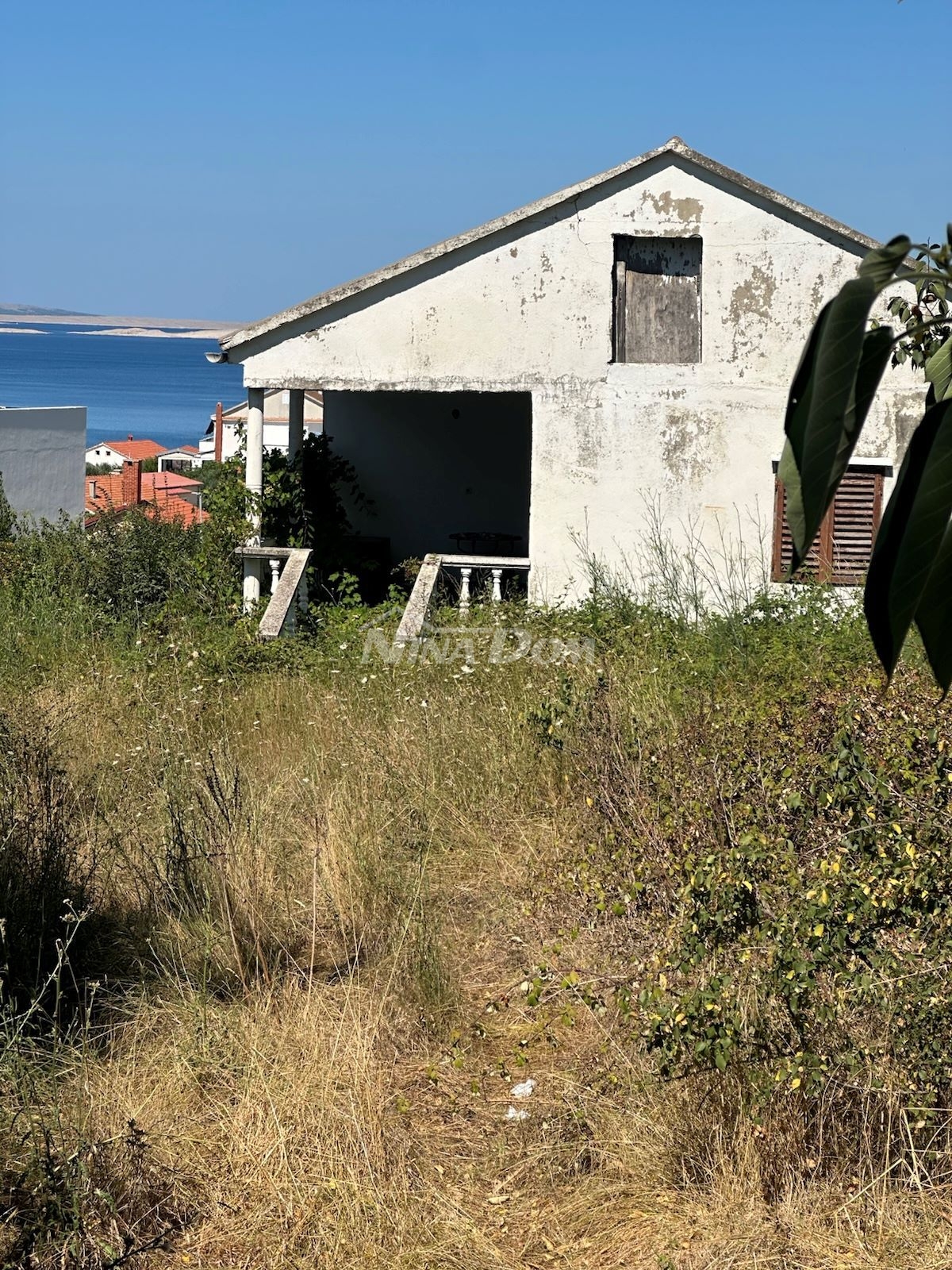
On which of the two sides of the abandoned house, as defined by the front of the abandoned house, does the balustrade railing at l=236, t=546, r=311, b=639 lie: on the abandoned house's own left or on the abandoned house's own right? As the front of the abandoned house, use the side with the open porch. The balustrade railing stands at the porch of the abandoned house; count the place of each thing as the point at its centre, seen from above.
on the abandoned house's own right

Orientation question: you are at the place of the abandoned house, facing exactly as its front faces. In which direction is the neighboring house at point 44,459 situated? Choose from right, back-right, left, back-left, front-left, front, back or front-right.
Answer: back-right

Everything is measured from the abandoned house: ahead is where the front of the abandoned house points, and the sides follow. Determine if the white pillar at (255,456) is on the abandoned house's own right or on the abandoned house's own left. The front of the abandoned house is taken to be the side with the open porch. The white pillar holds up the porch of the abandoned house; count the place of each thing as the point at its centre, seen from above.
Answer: on the abandoned house's own right

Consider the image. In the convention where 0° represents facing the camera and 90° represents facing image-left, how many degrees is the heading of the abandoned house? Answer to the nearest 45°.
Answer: approximately 0°

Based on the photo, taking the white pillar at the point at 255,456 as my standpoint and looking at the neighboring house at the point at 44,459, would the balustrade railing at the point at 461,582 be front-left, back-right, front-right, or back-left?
back-right

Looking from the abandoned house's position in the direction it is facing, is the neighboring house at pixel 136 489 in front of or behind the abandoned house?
behind

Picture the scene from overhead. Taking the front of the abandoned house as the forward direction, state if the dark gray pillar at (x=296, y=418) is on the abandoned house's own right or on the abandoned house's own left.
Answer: on the abandoned house's own right

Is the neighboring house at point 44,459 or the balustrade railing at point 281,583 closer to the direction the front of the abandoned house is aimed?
the balustrade railing
